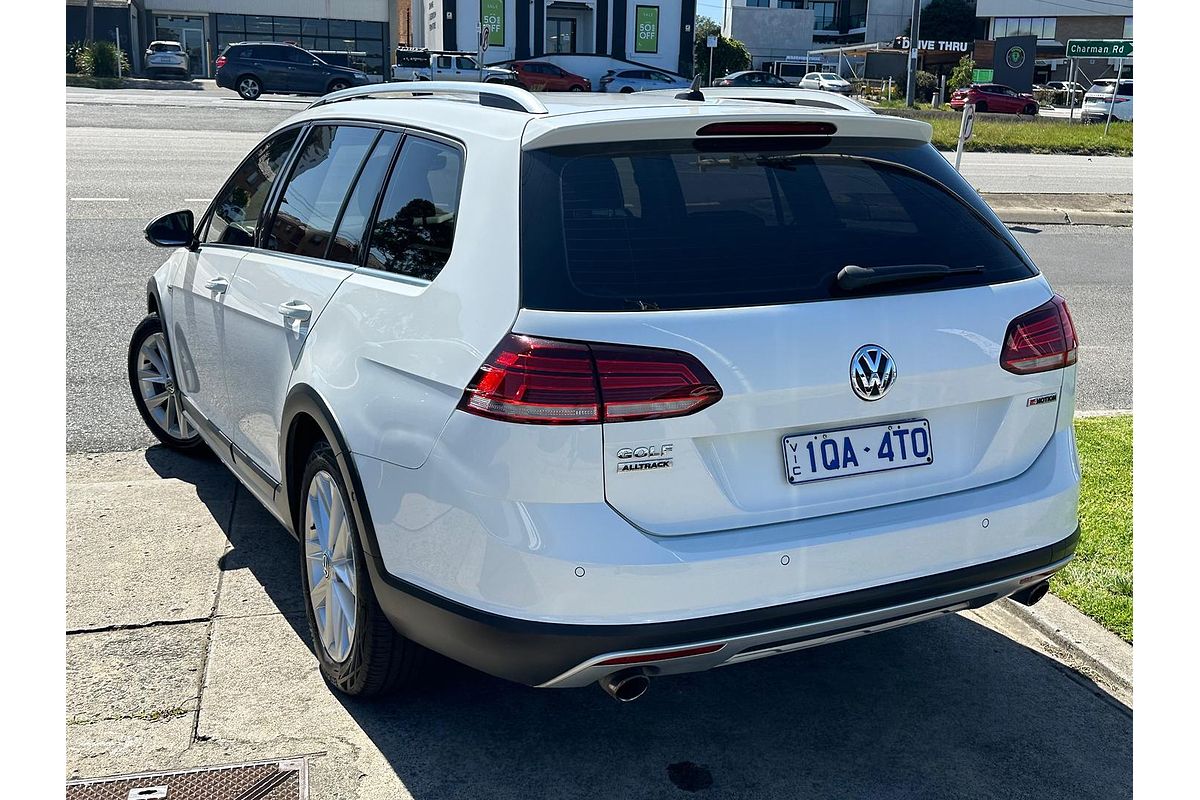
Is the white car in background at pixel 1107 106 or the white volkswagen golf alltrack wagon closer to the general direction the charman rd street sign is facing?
the white volkswagen golf alltrack wagon

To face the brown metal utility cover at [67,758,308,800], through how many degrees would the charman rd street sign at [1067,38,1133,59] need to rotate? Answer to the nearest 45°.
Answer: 0° — it already faces it

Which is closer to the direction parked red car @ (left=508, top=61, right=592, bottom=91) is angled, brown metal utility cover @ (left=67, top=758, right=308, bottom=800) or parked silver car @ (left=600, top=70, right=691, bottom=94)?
the parked silver car

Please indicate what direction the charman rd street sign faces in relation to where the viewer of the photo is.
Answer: facing the viewer

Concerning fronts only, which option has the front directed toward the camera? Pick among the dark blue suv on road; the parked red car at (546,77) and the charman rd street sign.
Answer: the charman rd street sign

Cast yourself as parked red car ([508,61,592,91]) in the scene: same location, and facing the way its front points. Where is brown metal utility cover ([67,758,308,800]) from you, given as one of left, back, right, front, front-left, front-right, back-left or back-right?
right

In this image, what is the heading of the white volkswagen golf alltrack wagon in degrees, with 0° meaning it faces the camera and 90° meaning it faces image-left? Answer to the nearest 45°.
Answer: approximately 135°

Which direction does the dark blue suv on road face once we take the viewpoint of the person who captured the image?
facing to the right of the viewer

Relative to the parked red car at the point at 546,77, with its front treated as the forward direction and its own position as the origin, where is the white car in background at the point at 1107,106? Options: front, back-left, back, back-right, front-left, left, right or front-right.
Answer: front

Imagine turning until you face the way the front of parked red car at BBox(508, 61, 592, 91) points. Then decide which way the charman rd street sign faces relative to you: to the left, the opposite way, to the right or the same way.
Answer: to the right

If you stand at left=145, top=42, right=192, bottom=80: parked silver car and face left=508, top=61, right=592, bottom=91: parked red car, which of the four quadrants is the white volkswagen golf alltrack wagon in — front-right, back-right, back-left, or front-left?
front-right

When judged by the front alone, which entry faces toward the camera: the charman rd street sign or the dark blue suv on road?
the charman rd street sign

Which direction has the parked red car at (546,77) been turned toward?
to the viewer's right

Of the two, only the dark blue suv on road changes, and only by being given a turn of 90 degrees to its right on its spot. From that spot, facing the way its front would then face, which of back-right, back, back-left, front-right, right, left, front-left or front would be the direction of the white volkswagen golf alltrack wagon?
front

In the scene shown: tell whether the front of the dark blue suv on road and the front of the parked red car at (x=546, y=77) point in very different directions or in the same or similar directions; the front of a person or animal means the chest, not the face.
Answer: same or similar directions
